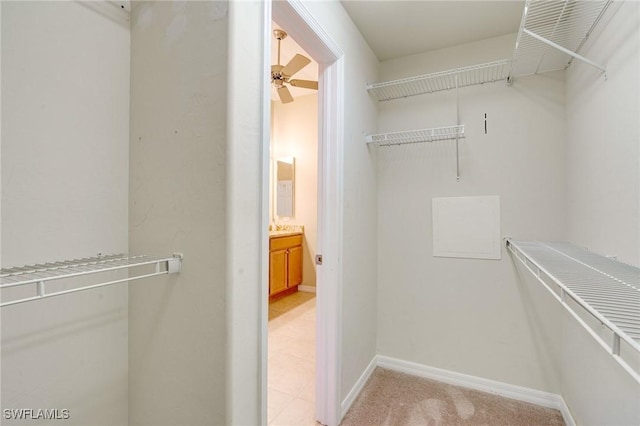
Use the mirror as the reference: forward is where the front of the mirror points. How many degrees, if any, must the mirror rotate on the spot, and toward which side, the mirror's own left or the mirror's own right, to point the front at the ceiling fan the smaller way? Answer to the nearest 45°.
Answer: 0° — it already faces it

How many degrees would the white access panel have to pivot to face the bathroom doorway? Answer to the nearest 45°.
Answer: approximately 45° to its right

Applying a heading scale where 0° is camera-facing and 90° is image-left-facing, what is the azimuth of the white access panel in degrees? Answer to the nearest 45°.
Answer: approximately 0°

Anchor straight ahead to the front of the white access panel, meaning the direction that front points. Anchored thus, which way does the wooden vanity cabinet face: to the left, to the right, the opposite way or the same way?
to the left

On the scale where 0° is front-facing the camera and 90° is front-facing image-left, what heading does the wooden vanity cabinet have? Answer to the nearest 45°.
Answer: approximately 315°
